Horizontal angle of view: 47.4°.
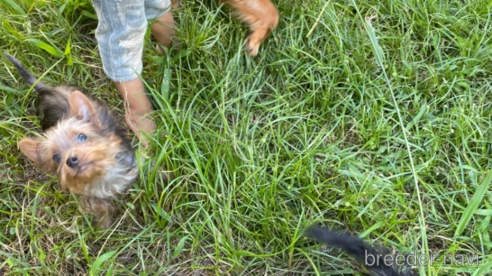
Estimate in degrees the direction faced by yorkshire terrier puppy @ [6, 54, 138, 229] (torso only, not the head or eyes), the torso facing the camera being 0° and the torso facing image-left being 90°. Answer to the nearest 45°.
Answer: approximately 315°
